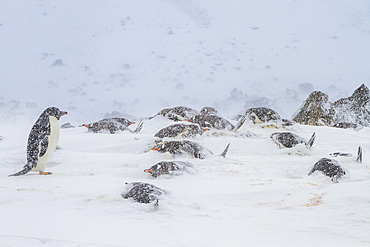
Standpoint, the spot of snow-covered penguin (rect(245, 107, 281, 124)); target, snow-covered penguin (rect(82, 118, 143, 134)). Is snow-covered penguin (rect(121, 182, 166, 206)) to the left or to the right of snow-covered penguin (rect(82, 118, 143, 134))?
left

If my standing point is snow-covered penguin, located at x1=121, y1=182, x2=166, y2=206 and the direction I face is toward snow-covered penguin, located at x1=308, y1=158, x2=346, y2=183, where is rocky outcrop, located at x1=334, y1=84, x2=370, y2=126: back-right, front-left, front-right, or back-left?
front-left

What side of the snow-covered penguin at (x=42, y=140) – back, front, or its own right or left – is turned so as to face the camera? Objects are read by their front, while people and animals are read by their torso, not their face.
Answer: right

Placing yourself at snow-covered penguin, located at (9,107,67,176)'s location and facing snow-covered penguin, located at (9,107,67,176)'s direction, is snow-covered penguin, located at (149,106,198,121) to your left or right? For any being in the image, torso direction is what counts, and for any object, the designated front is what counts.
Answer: on your left

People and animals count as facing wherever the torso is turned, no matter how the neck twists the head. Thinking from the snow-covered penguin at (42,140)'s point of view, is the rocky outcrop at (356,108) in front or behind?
in front

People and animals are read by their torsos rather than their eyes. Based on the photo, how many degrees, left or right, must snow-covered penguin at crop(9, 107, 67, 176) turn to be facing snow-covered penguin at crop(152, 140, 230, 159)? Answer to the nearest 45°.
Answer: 0° — it already faces it

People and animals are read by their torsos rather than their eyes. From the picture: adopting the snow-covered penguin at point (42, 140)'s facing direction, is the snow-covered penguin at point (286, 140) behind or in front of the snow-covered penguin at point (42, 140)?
in front

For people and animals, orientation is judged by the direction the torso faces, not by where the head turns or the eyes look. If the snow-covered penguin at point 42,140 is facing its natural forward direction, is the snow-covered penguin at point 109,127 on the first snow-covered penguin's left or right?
on its left

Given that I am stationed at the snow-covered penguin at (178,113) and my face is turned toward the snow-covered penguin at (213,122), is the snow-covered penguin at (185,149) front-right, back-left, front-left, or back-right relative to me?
front-right

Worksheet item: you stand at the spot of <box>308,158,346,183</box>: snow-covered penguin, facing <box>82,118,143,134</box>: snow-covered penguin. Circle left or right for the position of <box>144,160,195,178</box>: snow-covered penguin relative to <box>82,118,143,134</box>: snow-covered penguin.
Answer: left

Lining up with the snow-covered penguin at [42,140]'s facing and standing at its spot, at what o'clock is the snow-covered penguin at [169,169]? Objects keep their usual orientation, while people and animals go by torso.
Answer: the snow-covered penguin at [169,169] is roughly at 1 o'clock from the snow-covered penguin at [42,140].
